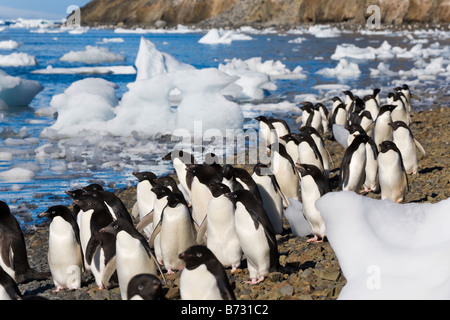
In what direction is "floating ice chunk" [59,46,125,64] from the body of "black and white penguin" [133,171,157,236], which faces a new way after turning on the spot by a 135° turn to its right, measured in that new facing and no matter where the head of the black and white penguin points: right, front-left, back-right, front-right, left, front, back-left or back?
front

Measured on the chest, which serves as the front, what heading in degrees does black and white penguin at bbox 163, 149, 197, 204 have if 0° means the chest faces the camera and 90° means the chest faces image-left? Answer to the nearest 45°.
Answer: approximately 90°

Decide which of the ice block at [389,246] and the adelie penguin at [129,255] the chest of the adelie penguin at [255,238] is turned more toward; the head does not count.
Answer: the adelie penguin
